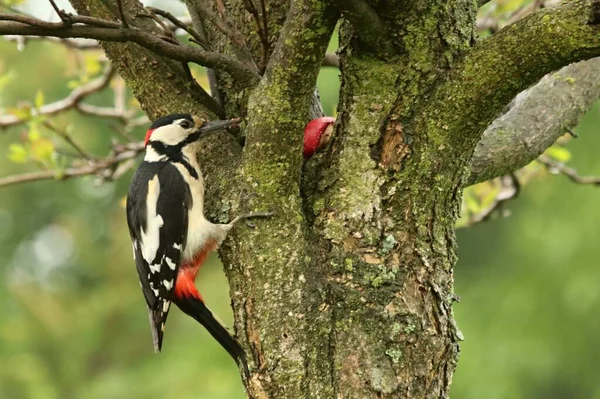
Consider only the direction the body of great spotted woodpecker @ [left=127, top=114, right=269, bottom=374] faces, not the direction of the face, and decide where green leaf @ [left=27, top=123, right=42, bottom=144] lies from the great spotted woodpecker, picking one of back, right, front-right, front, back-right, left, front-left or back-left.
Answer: back-left

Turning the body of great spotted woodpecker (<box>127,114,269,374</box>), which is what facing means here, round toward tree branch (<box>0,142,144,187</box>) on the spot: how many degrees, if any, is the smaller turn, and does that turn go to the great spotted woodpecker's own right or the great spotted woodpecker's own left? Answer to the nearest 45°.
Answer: approximately 135° to the great spotted woodpecker's own left

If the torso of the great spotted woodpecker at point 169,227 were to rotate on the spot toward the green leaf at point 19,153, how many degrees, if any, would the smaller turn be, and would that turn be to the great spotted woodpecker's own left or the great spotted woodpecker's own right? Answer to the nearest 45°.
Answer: approximately 135° to the great spotted woodpecker's own left

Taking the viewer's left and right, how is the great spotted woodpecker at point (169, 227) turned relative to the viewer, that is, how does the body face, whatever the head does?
facing to the right of the viewer

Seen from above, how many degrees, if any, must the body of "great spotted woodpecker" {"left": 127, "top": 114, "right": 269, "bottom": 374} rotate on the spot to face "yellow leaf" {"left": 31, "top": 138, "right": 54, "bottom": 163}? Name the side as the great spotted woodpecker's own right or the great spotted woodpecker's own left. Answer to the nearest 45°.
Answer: approximately 135° to the great spotted woodpecker's own left

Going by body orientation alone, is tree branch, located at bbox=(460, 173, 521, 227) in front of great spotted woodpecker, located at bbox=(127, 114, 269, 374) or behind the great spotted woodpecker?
in front

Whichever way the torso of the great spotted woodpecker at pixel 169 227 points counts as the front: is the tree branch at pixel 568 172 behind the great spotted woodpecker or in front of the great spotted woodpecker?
in front
